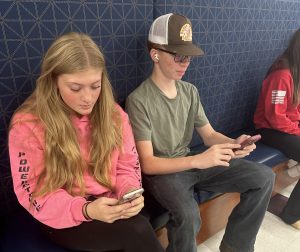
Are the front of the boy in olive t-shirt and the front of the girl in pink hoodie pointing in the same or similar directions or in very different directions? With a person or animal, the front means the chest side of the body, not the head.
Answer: same or similar directions

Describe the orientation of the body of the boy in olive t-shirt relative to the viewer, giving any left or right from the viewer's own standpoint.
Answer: facing the viewer and to the right of the viewer

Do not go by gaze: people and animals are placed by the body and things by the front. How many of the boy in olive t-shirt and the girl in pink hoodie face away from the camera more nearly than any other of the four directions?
0

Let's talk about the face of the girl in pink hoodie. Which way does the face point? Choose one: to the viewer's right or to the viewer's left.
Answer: to the viewer's right
